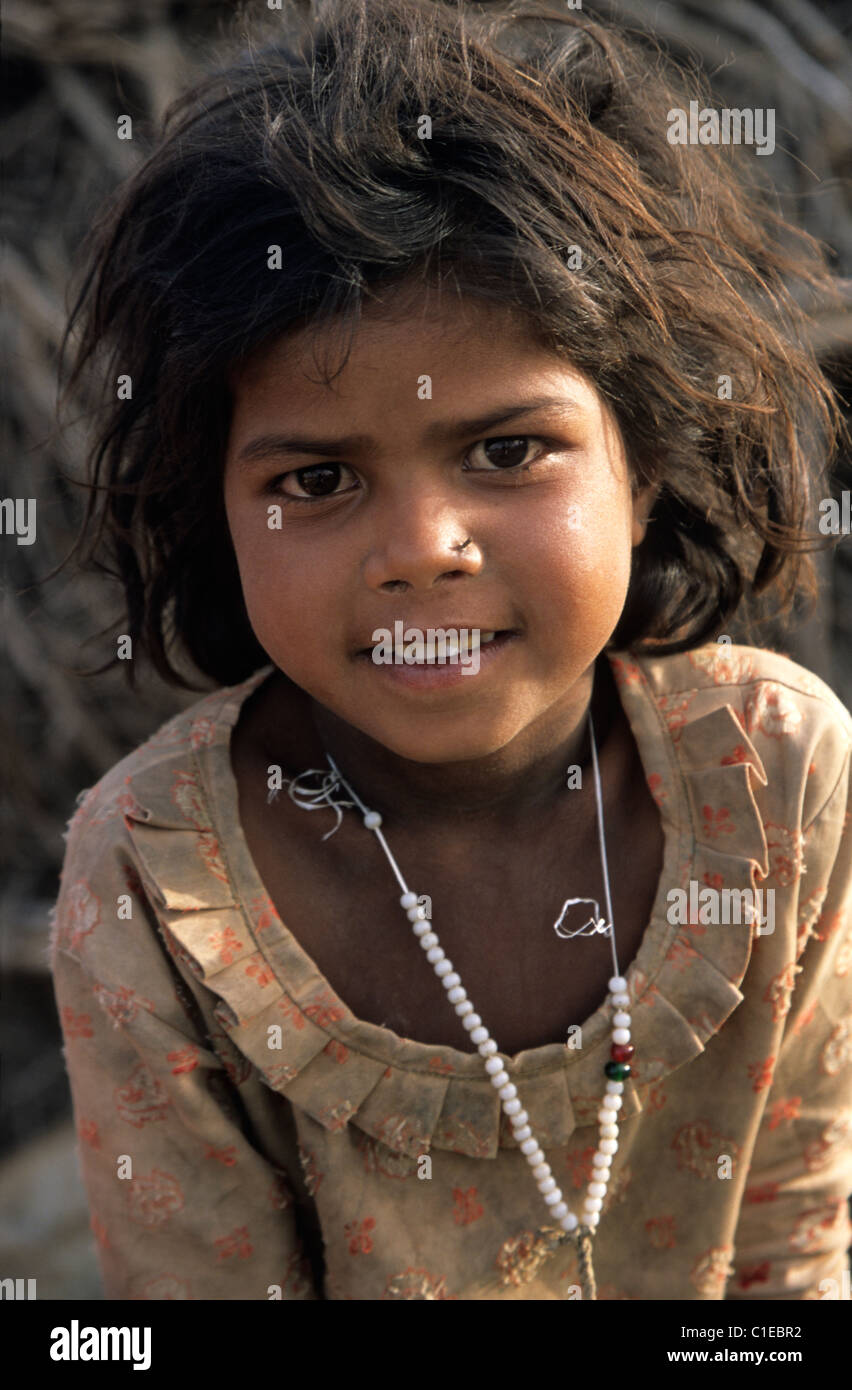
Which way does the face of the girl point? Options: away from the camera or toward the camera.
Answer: toward the camera

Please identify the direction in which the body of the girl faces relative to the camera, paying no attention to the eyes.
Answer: toward the camera
